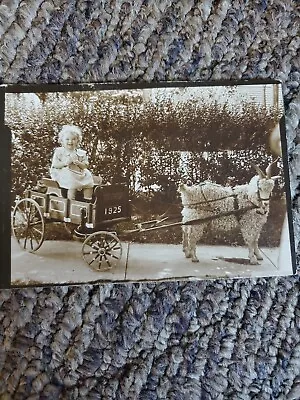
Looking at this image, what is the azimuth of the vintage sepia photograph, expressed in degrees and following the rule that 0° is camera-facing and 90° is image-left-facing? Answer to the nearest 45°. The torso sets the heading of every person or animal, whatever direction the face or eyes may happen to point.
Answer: approximately 0°
